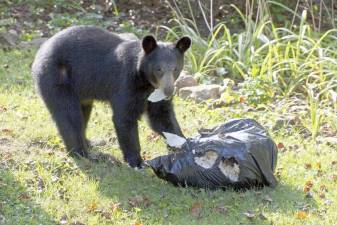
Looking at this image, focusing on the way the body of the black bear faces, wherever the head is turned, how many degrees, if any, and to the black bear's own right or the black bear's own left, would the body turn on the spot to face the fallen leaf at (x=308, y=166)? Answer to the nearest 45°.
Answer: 0° — it already faces it

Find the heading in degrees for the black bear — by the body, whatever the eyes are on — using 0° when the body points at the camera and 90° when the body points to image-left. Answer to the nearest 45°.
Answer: approximately 315°

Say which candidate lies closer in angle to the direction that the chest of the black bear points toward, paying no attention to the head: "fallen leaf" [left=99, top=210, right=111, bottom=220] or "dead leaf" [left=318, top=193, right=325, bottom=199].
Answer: the dead leaf

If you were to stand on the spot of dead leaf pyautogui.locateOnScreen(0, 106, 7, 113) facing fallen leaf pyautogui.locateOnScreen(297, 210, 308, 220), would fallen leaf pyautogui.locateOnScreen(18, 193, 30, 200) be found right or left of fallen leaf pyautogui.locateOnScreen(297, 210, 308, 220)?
right

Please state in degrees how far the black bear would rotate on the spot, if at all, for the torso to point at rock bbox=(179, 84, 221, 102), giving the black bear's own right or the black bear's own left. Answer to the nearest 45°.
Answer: approximately 90° to the black bear's own left

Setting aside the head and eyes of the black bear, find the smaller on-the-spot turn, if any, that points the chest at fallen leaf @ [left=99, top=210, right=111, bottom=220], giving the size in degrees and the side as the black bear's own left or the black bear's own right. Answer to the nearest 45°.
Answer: approximately 45° to the black bear's own right

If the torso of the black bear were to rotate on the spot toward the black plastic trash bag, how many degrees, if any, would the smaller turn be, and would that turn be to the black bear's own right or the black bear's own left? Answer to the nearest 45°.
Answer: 0° — it already faces it

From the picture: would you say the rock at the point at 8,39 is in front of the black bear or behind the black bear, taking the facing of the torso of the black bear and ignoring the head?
behind

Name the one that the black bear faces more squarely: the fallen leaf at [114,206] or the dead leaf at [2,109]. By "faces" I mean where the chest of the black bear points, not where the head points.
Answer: the fallen leaf

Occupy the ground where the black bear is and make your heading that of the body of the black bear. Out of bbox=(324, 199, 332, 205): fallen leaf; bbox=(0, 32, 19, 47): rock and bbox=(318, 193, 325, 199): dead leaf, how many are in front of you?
2
